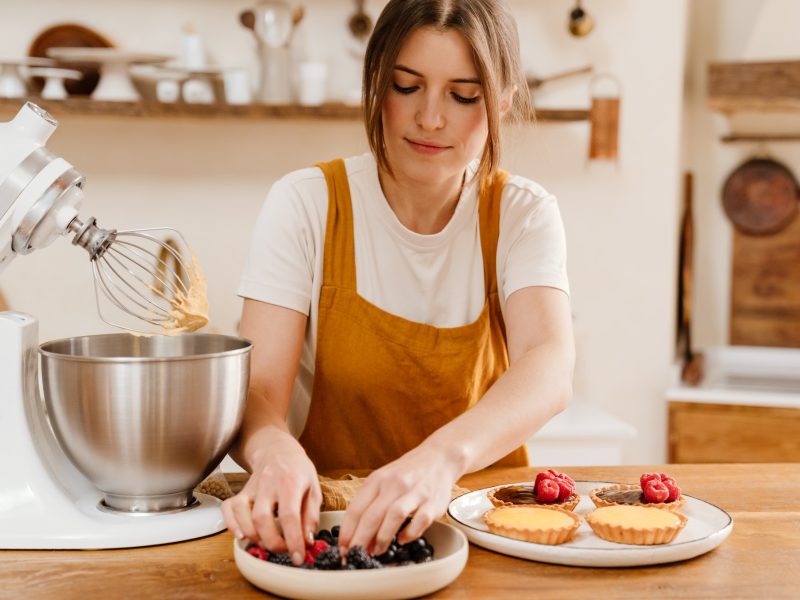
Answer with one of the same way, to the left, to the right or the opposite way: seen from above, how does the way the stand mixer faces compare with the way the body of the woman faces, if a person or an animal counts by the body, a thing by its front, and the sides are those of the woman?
to the left

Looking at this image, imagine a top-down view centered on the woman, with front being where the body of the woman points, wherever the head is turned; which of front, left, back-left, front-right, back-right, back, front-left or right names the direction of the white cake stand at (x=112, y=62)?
back-right

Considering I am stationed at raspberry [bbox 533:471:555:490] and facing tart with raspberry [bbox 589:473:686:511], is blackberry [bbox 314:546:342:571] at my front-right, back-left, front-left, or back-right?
back-right

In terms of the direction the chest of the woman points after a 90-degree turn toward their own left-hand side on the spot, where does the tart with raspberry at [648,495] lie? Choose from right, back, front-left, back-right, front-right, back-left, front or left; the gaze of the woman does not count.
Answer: front-right

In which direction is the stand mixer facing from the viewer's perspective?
to the viewer's right

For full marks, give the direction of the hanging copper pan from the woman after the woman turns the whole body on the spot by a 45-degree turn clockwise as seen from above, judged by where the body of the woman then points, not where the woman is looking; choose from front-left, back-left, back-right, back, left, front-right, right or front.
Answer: back

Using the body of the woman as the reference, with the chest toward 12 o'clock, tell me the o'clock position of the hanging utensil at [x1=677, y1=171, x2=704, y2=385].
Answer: The hanging utensil is roughly at 7 o'clock from the woman.

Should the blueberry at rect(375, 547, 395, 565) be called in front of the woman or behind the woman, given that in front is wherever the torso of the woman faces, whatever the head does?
in front

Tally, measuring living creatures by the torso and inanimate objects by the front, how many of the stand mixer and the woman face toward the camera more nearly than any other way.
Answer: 1

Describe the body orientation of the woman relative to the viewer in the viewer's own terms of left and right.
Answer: facing the viewer

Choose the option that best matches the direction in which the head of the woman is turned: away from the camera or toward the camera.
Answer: toward the camera

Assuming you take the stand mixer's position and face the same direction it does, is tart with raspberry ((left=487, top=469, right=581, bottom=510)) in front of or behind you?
in front

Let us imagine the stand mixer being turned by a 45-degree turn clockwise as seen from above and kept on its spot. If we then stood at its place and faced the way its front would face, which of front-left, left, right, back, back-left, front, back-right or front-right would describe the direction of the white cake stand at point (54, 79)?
back-left
